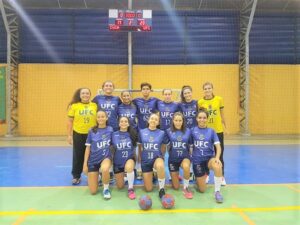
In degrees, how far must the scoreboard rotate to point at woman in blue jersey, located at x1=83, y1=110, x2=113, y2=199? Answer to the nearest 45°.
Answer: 0° — it already faces them

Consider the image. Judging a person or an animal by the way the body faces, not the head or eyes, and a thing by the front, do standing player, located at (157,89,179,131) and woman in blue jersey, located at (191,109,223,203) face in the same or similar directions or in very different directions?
same or similar directions

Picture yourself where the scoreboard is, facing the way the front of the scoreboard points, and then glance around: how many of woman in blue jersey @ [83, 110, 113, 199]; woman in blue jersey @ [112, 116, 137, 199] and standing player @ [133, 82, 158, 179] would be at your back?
0

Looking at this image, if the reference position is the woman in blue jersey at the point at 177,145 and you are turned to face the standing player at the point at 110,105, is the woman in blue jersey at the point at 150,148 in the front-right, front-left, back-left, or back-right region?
front-left

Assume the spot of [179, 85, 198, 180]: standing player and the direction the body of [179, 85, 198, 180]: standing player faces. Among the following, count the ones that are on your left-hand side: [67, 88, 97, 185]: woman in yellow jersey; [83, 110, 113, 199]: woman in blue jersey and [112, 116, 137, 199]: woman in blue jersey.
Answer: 0

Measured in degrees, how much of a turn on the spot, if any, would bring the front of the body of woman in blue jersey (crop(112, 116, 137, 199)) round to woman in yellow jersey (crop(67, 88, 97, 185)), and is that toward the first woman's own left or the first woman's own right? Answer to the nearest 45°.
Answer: approximately 135° to the first woman's own right

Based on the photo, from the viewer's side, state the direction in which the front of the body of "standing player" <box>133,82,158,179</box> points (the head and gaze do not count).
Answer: toward the camera

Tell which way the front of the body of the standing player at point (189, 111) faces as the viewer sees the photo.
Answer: toward the camera

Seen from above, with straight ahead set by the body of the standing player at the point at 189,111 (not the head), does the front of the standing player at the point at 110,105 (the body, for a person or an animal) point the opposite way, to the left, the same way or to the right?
the same way

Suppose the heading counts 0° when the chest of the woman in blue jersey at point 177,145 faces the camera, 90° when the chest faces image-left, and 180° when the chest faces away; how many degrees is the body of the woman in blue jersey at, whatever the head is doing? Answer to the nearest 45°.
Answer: approximately 0°

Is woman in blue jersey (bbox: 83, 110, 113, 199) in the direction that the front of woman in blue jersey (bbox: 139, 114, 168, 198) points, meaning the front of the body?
no

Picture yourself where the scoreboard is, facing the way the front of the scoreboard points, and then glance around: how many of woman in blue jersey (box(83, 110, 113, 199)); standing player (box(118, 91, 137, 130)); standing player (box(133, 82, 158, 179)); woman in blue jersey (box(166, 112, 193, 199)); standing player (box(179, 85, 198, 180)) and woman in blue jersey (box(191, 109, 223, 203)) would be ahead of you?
6

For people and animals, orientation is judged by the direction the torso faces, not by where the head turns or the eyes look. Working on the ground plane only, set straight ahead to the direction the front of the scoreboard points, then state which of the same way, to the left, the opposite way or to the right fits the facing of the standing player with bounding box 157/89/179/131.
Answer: the same way

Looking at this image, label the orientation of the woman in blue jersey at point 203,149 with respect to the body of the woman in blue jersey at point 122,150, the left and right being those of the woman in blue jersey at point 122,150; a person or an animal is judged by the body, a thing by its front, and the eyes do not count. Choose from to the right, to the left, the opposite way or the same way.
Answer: the same way

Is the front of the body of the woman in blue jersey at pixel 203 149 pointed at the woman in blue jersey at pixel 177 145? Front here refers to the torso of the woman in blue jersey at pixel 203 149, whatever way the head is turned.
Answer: no

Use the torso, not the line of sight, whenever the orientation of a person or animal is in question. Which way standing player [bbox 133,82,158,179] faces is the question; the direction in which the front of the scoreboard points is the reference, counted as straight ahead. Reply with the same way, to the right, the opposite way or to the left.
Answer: the same way

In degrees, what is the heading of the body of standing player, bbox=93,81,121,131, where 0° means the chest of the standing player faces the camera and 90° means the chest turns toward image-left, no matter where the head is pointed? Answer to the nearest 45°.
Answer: approximately 0°

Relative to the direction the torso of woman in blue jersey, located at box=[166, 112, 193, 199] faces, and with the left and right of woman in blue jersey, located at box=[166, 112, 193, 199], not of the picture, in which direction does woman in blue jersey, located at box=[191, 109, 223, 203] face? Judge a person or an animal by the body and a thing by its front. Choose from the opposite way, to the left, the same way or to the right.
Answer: the same way
